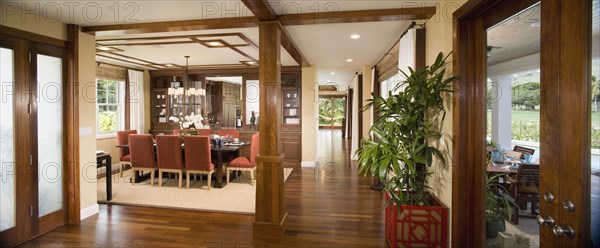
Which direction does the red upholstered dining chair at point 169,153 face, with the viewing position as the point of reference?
facing away from the viewer and to the right of the viewer

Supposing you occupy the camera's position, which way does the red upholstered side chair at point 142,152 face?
facing away from the viewer and to the right of the viewer

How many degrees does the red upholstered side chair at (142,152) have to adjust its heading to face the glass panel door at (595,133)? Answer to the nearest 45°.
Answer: approximately 135° to its right

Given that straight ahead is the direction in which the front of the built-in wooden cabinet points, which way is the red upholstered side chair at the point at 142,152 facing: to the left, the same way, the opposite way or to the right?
the opposite way

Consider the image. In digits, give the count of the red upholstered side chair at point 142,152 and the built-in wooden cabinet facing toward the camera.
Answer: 1

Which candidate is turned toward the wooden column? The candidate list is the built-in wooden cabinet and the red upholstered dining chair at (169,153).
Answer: the built-in wooden cabinet

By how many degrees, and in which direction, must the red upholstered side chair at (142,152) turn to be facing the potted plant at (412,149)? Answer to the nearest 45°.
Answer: approximately 90° to its right

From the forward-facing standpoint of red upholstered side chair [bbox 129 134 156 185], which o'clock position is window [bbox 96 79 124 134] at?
The window is roughly at 10 o'clock from the red upholstered side chair.
